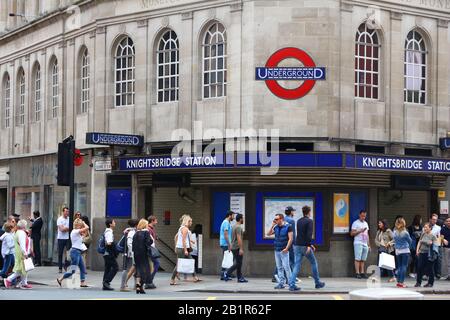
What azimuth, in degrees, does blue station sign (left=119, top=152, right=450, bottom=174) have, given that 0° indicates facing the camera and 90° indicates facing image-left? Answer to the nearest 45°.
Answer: approximately 0°

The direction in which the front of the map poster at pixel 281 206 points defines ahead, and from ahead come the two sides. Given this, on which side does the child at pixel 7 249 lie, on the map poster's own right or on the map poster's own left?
on the map poster's own right

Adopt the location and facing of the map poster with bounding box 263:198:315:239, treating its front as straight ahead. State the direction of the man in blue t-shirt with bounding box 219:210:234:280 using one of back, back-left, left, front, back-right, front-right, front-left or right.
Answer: front-right
